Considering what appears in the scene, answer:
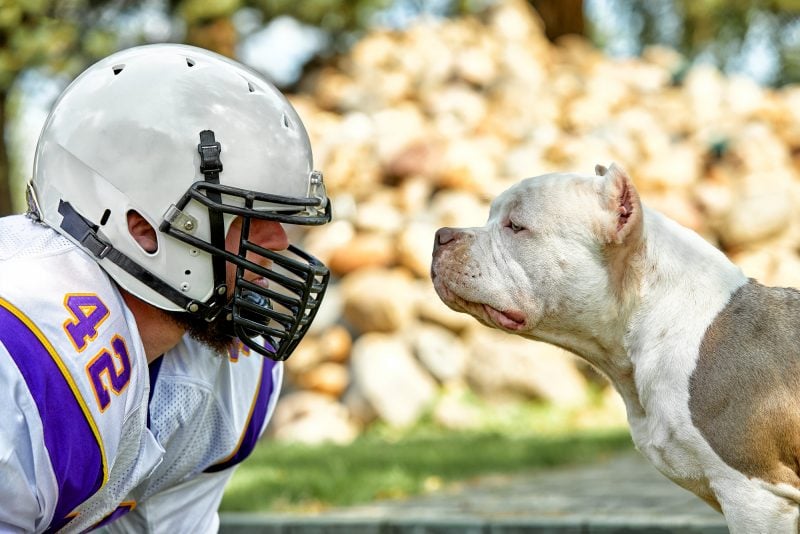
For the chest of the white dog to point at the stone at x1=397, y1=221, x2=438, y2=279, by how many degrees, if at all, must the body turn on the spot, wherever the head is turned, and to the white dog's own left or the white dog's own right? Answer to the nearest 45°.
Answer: approximately 90° to the white dog's own right

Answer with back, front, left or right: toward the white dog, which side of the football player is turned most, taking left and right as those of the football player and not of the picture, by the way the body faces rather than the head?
front

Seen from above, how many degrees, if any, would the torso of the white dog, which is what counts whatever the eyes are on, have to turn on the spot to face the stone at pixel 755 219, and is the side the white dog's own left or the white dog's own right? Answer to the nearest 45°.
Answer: approximately 90° to the white dog's own right

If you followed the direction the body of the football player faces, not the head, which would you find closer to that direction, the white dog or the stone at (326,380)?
the white dog

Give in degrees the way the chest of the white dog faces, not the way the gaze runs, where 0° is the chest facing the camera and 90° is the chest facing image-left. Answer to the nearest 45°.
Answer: approximately 90°

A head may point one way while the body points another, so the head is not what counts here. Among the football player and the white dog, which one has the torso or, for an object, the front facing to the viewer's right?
the football player

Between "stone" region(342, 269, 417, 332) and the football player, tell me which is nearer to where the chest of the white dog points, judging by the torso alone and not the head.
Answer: the football player

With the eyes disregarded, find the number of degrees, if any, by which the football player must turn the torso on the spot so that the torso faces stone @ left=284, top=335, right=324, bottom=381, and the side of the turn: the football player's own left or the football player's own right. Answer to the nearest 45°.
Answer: approximately 90° to the football player's own left

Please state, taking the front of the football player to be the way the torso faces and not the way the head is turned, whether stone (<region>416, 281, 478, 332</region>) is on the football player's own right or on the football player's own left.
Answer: on the football player's own left

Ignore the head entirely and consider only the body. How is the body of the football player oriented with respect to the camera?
to the viewer's right

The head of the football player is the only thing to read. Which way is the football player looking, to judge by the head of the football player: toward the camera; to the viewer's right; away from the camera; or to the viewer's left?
to the viewer's right

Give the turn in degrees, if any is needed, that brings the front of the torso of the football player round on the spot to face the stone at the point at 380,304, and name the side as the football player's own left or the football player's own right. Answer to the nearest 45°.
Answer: approximately 90° to the football player's own left

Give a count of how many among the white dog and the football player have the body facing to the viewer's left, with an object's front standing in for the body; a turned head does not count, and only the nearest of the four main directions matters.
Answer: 1
